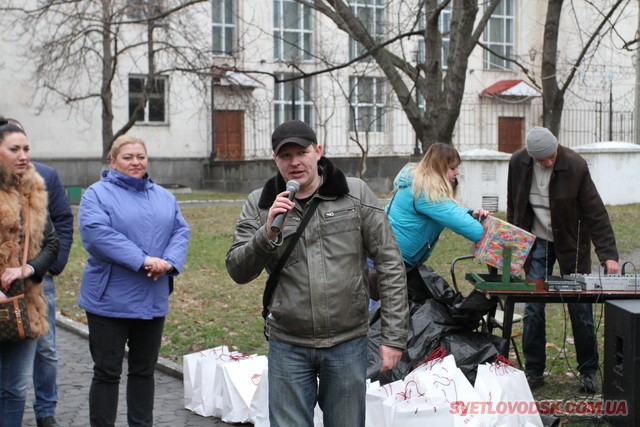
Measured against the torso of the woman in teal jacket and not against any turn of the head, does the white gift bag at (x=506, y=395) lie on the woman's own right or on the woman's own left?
on the woman's own right

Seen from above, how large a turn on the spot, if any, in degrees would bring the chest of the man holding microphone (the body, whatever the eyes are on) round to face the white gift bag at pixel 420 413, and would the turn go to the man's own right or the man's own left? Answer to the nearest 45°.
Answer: approximately 135° to the man's own left

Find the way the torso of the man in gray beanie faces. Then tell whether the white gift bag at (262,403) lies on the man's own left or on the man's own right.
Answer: on the man's own right

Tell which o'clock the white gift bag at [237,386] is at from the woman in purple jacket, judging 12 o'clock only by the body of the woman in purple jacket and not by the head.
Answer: The white gift bag is roughly at 9 o'clock from the woman in purple jacket.

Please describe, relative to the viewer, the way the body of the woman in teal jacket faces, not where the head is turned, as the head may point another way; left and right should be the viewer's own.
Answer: facing to the right of the viewer

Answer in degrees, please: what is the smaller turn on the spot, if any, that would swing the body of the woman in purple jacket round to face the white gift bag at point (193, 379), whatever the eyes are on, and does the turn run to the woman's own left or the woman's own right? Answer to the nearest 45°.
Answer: approximately 135° to the woman's own left

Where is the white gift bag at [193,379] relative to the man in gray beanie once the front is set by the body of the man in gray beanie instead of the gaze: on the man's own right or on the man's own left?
on the man's own right

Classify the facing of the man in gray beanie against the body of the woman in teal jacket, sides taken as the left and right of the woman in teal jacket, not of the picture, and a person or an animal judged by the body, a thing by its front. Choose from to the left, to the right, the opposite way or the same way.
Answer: to the right

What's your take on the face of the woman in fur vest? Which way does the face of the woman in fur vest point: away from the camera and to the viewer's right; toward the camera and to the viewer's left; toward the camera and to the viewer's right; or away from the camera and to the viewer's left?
toward the camera and to the viewer's right

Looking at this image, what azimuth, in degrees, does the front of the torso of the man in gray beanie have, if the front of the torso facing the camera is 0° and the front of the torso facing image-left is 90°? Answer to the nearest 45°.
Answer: approximately 0°

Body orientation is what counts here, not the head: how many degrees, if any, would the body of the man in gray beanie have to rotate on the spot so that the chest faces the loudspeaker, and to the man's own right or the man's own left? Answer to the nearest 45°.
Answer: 0° — they already face it

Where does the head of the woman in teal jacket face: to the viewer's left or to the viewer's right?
to the viewer's right

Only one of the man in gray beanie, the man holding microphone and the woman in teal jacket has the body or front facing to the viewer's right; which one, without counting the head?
the woman in teal jacket
